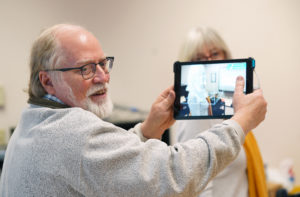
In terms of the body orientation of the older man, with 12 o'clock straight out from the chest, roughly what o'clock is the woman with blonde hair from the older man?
The woman with blonde hair is roughly at 12 o'clock from the older man.

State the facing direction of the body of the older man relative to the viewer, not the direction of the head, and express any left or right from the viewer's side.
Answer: facing away from the viewer and to the right of the viewer

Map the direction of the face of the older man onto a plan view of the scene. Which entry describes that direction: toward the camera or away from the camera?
toward the camera

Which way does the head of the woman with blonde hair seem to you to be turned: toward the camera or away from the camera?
toward the camera
